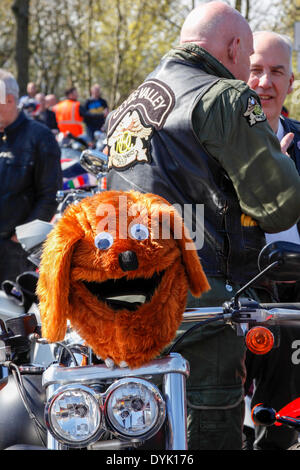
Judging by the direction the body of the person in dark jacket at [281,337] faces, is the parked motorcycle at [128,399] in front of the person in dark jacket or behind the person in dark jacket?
in front

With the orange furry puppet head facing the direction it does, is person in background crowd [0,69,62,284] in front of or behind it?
behind

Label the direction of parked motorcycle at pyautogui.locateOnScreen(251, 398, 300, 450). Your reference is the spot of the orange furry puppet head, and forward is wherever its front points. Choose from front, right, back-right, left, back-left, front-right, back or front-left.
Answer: back-left

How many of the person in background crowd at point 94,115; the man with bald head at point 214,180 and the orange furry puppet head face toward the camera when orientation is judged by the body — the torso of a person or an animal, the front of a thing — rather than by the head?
2

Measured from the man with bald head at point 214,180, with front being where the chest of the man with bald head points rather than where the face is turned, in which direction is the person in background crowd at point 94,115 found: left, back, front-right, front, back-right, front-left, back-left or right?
front-left

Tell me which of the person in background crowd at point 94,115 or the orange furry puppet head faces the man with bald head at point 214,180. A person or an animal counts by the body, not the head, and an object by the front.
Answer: the person in background crowd

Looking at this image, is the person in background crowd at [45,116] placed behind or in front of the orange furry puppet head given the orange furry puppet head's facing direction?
behind

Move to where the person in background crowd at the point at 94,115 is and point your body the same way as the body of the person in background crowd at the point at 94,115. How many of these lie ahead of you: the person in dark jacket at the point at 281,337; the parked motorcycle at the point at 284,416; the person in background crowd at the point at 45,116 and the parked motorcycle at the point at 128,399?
3

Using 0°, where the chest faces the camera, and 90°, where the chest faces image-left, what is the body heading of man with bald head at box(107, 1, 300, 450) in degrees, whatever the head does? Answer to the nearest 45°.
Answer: approximately 225°

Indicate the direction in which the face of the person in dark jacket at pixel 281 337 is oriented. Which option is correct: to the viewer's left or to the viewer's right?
to the viewer's left

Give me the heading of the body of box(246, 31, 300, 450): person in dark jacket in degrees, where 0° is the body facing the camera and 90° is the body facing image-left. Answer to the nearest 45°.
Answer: approximately 45°
